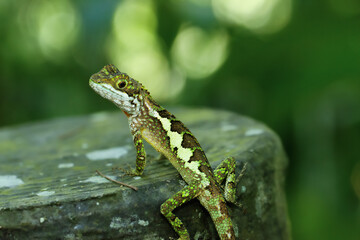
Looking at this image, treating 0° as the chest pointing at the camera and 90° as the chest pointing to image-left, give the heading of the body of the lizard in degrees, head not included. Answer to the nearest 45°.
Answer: approximately 90°
